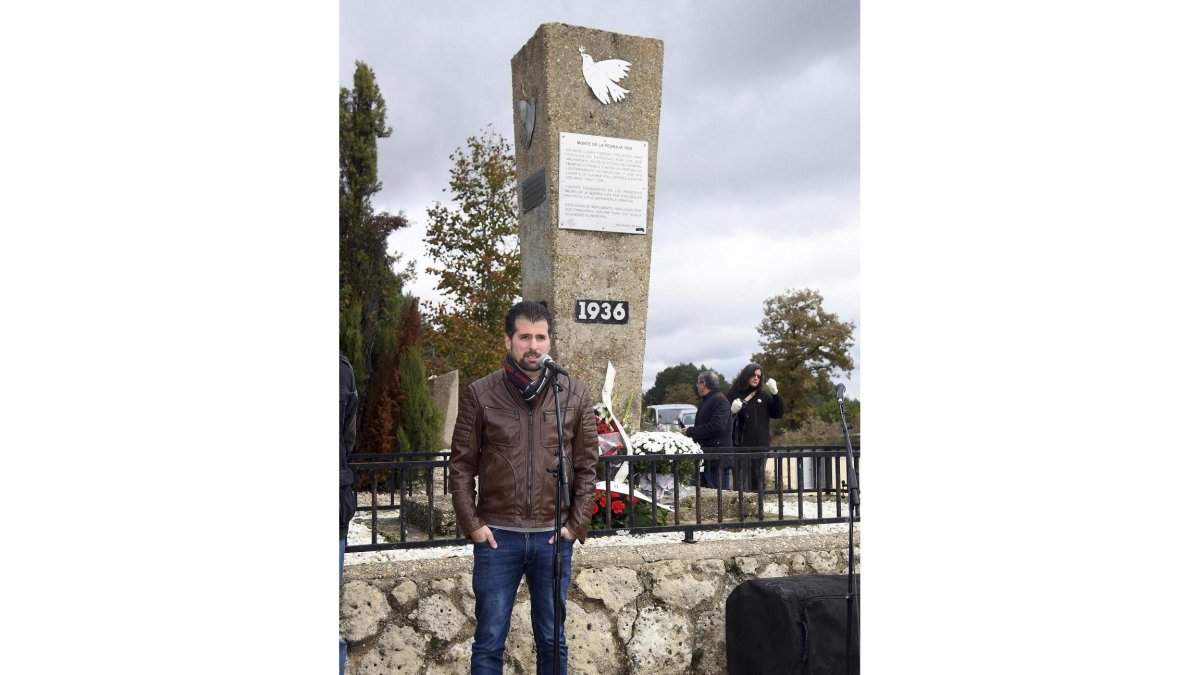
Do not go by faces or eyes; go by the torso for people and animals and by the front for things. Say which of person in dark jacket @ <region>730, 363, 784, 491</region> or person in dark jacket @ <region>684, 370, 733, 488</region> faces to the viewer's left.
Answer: person in dark jacket @ <region>684, 370, 733, 488</region>

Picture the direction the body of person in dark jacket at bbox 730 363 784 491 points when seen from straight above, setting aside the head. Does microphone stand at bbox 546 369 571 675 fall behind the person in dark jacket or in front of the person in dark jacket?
in front

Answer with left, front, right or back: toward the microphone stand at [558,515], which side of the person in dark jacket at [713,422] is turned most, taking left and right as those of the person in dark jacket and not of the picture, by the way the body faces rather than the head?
left

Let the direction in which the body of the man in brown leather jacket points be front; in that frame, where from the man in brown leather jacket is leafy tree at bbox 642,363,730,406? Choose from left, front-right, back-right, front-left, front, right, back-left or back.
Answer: back

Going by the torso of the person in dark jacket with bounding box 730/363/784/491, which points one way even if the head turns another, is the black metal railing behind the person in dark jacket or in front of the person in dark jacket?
in front

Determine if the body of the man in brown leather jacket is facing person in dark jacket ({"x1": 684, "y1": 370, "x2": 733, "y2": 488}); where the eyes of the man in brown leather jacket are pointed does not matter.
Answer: no

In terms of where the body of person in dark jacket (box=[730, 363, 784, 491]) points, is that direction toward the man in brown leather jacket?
yes

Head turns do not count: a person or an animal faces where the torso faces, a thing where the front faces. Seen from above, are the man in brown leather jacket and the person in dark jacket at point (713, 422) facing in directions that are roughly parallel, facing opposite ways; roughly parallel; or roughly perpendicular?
roughly perpendicular

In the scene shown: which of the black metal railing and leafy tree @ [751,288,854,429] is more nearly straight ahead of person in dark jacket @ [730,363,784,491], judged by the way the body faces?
the black metal railing

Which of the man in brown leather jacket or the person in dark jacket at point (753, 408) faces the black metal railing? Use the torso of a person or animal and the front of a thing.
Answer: the person in dark jacket

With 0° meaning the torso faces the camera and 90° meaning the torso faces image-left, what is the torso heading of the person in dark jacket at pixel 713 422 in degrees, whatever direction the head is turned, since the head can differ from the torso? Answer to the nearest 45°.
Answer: approximately 90°

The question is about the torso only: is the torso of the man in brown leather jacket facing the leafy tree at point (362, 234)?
no

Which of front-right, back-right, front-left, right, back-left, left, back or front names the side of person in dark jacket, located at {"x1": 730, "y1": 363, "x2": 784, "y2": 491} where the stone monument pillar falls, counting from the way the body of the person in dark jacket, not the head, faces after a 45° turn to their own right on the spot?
front

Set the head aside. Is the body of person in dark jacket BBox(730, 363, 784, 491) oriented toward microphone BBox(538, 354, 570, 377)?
yes

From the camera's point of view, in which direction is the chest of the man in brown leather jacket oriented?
toward the camera

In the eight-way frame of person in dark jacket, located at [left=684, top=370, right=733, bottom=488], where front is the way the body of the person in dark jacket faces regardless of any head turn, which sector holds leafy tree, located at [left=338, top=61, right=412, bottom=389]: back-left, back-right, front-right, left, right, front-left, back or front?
front-right

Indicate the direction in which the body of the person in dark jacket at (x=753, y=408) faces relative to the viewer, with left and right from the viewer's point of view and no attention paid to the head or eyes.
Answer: facing the viewer
